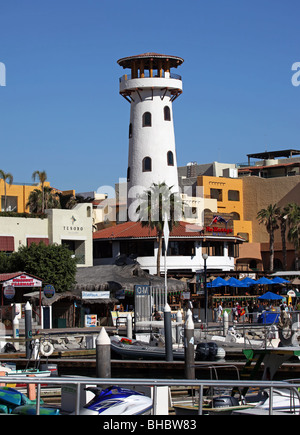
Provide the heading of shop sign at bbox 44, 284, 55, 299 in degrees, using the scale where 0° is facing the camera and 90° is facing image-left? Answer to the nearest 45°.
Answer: approximately 0°

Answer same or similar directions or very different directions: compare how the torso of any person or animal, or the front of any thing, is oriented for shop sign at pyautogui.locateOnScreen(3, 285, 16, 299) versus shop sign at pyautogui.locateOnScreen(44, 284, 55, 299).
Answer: same or similar directions

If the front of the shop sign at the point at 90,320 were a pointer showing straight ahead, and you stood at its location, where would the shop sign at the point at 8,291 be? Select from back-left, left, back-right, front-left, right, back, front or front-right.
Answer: front-right

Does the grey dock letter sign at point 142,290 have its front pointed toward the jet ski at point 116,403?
yes

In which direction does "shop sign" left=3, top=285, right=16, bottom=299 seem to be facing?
toward the camera

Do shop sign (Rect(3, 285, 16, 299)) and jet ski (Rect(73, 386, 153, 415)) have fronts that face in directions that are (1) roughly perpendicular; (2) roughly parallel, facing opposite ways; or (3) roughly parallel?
roughly perpendicular

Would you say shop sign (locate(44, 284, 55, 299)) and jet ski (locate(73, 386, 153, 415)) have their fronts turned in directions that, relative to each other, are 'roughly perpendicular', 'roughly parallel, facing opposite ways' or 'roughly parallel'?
roughly perpendicular

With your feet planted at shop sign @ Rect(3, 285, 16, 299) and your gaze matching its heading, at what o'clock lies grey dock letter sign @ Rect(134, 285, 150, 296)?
The grey dock letter sign is roughly at 10 o'clock from the shop sign.

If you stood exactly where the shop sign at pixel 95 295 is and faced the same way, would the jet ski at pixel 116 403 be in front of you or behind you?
in front

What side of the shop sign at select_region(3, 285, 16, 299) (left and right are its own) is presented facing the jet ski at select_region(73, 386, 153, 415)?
front

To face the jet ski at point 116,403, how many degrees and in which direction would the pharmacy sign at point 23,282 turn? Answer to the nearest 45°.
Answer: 0° — it already faces it

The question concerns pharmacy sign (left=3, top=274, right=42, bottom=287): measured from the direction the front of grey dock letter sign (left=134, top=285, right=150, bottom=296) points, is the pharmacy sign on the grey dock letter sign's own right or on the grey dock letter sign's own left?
on the grey dock letter sign's own right

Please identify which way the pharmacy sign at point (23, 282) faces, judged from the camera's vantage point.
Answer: facing the viewer

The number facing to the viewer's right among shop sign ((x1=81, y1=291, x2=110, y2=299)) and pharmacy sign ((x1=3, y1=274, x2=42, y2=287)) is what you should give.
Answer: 0

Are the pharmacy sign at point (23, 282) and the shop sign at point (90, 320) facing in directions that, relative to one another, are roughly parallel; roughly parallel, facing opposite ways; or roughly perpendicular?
roughly parallel

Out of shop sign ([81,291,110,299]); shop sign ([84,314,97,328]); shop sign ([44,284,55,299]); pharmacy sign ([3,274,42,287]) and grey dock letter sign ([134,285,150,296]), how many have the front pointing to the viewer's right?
0

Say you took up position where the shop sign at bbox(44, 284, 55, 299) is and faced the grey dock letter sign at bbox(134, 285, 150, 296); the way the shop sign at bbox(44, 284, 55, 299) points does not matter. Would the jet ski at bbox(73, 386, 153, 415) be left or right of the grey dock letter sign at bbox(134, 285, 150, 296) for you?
right
